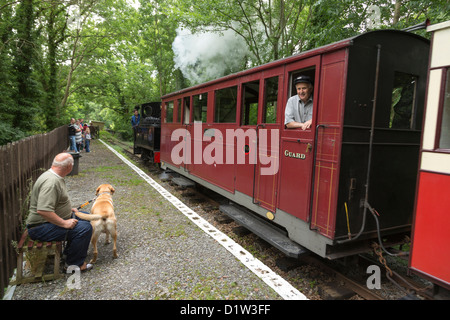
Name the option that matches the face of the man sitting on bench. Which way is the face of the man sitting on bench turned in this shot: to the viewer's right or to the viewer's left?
to the viewer's right

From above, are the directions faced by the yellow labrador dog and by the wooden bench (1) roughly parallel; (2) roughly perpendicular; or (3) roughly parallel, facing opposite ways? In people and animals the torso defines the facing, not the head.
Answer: roughly perpendicular

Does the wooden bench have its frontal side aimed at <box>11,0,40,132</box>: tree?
no

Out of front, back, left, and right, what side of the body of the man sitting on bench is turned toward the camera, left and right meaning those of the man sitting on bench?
right

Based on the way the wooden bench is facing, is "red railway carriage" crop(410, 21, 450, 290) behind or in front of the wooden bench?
in front

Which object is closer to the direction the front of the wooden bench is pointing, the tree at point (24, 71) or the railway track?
the railway track

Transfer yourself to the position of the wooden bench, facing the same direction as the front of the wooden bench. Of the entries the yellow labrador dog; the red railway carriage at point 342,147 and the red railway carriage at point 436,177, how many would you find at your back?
0

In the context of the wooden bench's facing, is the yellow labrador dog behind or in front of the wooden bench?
in front

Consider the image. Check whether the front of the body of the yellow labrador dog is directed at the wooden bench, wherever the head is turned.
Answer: no

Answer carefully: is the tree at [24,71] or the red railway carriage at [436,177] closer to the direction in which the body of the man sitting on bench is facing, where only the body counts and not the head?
the red railway carriage

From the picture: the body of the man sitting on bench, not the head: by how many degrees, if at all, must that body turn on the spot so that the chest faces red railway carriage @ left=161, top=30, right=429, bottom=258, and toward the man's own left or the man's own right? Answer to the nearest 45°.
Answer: approximately 45° to the man's own right

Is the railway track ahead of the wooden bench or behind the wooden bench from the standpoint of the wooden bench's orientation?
ahead

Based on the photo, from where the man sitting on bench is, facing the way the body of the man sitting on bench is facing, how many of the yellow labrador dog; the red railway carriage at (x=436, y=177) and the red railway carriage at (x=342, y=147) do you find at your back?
0
